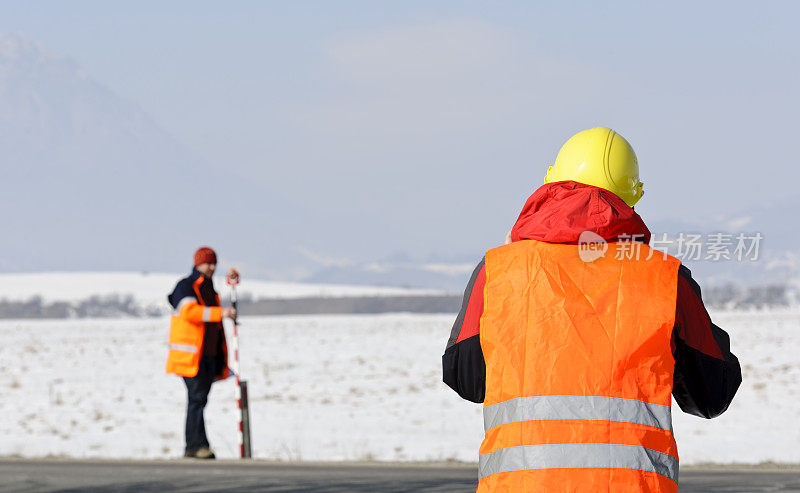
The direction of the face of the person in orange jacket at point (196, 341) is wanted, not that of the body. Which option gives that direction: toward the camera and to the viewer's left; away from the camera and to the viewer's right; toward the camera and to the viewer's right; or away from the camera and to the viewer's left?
toward the camera and to the viewer's right

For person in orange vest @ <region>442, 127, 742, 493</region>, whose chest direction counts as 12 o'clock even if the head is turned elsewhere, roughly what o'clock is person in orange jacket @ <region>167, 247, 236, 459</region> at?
person in orange jacket @ <region>167, 247, 236, 459</region> is roughly at 11 o'clock from person in orange vest @ <region>442, 127, 742, 493</region>.

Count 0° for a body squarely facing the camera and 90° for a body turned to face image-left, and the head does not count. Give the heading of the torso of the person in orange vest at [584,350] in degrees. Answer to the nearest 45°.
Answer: approximately 180°
